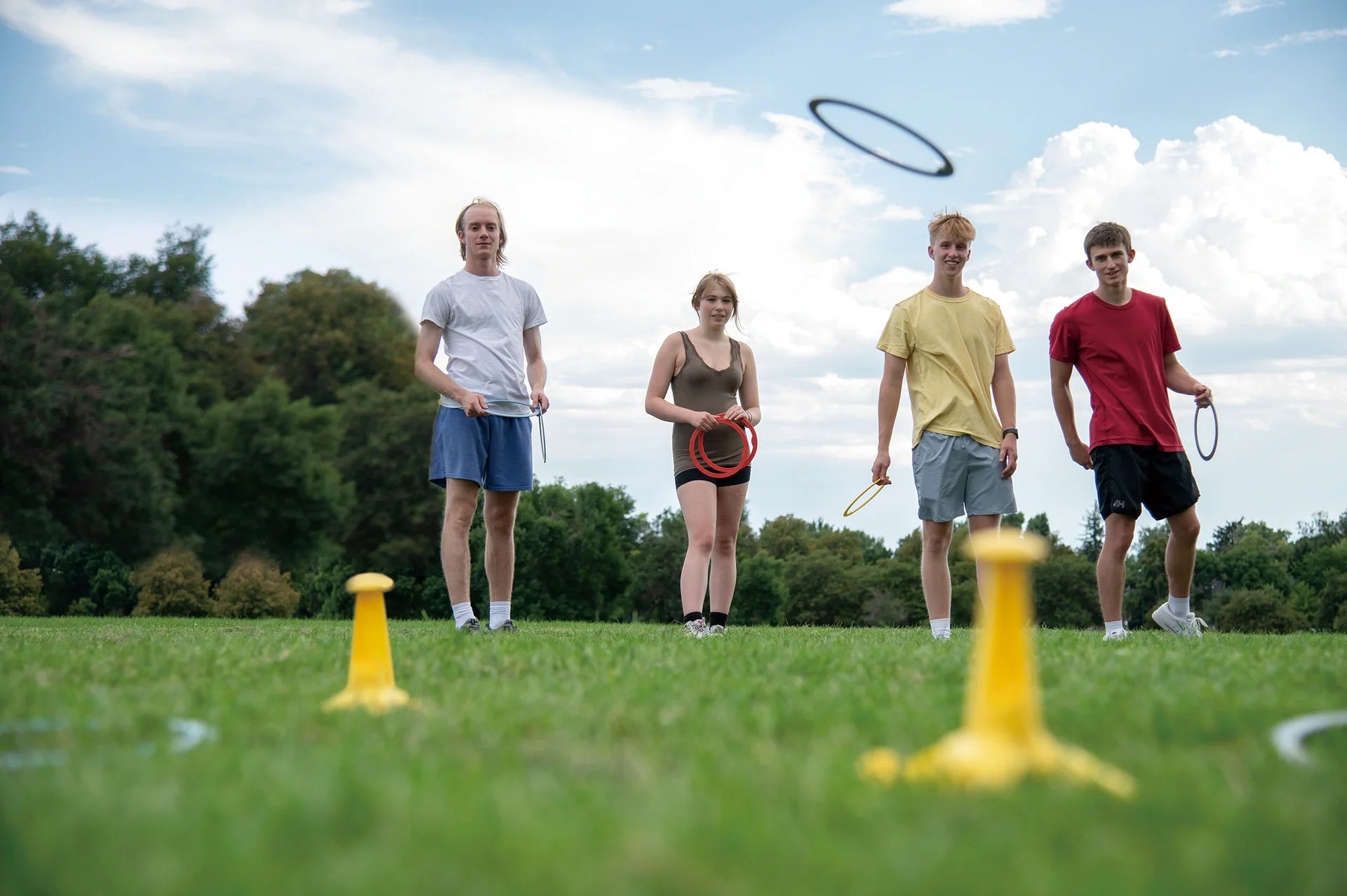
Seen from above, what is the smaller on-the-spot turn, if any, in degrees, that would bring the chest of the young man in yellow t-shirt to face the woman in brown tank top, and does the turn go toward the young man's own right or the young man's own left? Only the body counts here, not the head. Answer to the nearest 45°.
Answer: approximately 90° to the young man's own right

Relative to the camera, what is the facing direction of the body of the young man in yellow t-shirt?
toward the camera

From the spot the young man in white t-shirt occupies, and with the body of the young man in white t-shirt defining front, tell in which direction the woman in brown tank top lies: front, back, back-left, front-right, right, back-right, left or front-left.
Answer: left

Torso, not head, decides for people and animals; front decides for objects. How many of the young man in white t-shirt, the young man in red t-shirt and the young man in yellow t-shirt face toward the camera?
3

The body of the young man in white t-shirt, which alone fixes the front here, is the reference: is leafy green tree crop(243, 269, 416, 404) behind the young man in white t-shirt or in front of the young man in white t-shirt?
behind

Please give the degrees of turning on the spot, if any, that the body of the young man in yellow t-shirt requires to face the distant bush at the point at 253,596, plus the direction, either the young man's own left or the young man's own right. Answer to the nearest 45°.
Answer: approximately 135° to the young man's own right

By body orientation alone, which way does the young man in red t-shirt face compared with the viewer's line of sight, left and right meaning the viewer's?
facing the viewer

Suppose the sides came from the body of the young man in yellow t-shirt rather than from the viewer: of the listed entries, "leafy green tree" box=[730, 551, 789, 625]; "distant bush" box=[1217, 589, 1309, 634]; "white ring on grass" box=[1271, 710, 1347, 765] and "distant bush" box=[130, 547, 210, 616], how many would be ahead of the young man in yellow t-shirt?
1

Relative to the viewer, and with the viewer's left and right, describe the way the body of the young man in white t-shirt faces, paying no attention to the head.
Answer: facing the viewer

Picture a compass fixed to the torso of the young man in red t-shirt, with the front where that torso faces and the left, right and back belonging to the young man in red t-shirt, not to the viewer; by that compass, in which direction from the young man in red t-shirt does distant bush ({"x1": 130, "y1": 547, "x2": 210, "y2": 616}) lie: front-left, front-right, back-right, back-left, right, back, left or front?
back-right

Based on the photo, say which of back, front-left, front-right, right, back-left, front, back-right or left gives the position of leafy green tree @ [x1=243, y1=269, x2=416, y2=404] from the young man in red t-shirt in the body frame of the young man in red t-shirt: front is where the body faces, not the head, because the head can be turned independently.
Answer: back-right
